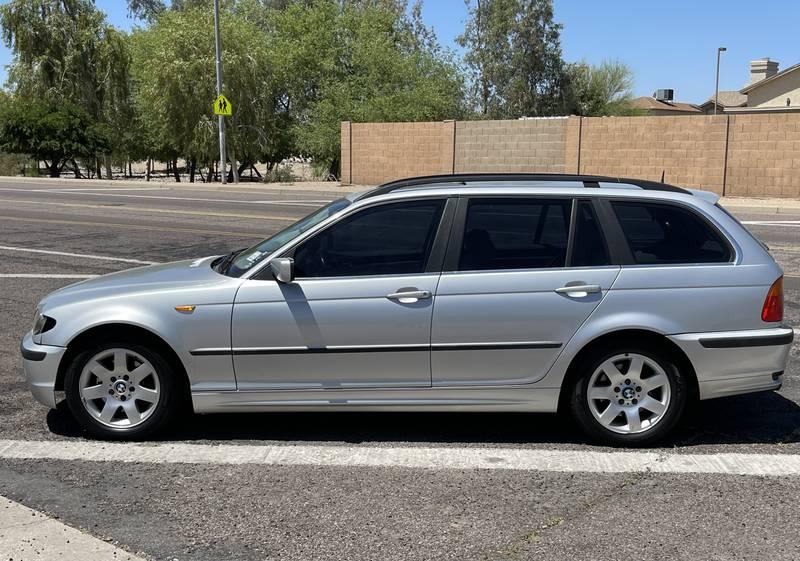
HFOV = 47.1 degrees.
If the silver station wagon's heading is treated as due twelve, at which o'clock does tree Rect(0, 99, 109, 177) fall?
The tree is roughly at 2 o'clock from the silver station wagon.

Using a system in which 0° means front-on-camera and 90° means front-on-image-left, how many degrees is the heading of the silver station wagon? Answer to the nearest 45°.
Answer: approximately 90°

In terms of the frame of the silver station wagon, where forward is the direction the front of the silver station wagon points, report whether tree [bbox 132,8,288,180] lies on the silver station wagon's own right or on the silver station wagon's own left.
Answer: on the silver station wagon's own right

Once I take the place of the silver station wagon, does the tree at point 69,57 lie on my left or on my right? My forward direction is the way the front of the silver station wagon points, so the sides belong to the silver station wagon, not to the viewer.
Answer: on my right

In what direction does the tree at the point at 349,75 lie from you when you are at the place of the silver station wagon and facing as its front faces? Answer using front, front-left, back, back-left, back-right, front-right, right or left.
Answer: right

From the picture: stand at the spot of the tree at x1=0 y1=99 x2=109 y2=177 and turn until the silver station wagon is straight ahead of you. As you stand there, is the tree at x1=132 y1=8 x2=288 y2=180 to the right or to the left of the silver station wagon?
left
